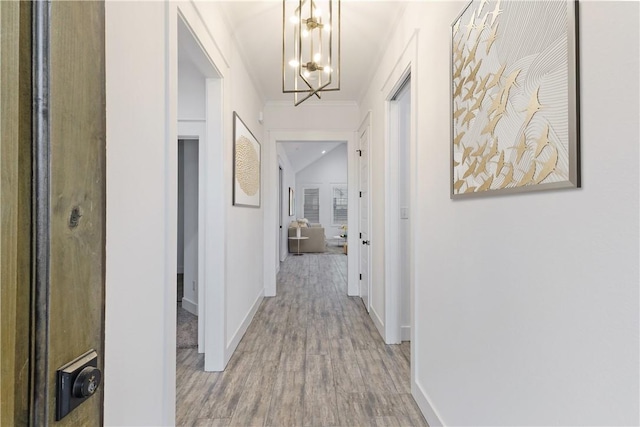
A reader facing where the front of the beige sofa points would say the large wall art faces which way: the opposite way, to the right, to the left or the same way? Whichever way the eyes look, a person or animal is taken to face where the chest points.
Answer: to the right

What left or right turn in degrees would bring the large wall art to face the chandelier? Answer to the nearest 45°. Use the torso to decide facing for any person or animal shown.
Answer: approximately 45° to its right
